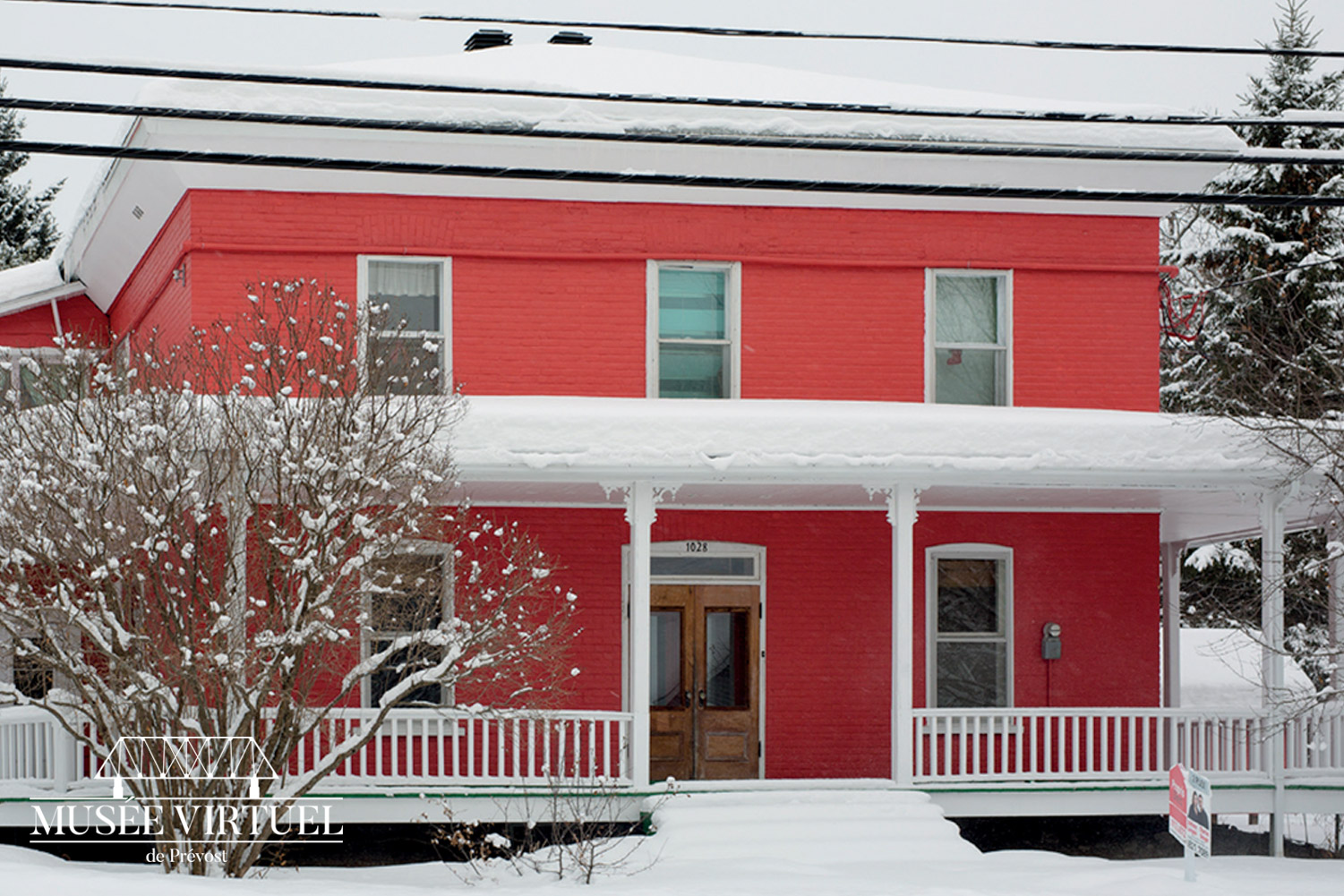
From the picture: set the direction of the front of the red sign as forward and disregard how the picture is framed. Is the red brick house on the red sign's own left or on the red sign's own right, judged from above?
on the red sign's own right

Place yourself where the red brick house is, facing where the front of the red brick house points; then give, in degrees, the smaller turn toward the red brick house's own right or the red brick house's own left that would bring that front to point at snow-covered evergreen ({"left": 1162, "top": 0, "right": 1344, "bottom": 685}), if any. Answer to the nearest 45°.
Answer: approximately 135° to the red brick house's own left

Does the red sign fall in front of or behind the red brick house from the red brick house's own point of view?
in front

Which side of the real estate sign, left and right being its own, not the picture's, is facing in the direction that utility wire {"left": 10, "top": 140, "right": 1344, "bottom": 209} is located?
front

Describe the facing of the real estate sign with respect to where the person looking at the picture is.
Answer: facing the viewer and to the left of the viewer

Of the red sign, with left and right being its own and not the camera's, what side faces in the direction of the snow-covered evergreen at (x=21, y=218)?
right

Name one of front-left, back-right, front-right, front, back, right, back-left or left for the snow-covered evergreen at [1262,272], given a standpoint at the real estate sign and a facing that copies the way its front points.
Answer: back-right

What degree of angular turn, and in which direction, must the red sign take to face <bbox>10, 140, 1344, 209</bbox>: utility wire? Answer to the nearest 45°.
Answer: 0° — it already faces it

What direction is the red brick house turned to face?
toward the camera

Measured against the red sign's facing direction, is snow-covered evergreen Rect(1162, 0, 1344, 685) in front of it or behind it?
behind

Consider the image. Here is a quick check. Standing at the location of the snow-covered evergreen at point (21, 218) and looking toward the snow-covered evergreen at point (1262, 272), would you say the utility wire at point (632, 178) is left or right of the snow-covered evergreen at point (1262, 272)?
right

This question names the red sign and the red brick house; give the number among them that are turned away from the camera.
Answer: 0

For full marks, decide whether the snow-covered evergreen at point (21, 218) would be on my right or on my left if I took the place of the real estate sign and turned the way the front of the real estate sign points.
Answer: on my right

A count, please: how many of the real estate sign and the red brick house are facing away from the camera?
0
